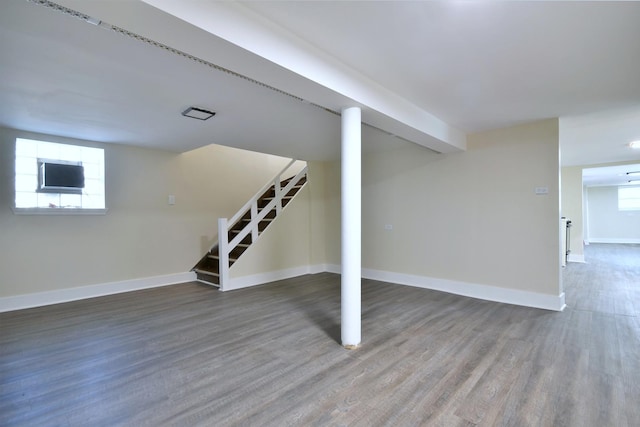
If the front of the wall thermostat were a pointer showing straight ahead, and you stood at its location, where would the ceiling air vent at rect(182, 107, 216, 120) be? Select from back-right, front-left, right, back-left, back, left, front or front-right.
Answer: front-right

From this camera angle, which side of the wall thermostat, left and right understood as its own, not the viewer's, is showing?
front

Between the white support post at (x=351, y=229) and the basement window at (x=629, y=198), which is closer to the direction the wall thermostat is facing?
the white support post

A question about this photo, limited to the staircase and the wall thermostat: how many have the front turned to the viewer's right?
0

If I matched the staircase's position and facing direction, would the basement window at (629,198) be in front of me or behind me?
behind

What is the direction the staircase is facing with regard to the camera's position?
facing the viewer and to the left of the viewer

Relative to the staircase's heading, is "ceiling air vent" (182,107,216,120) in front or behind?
in front

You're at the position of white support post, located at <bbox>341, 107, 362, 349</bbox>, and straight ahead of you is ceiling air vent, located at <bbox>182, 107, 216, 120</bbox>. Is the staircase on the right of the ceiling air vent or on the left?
right

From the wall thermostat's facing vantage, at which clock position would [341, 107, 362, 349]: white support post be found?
The white support post is roughly at 1 o'clock from the wall thermostat.

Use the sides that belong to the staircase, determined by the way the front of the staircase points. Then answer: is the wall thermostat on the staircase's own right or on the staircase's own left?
on the staircase's own left

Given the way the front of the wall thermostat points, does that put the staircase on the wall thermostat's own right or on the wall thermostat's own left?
on the wall thermostat's own right

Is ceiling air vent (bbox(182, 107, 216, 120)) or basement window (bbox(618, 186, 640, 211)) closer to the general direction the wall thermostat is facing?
the ceiling air vent
